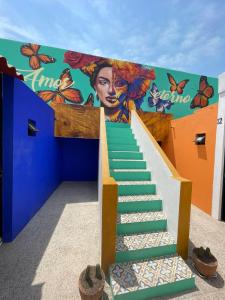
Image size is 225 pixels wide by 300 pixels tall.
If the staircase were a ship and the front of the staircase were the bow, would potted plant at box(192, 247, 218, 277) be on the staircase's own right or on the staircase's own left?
on the staircase's own left

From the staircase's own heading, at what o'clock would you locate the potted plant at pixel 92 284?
The potted plant is roughly at 1 o'clock from the staircase.

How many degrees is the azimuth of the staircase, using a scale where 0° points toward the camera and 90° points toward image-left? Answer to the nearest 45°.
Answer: approximately 0°
